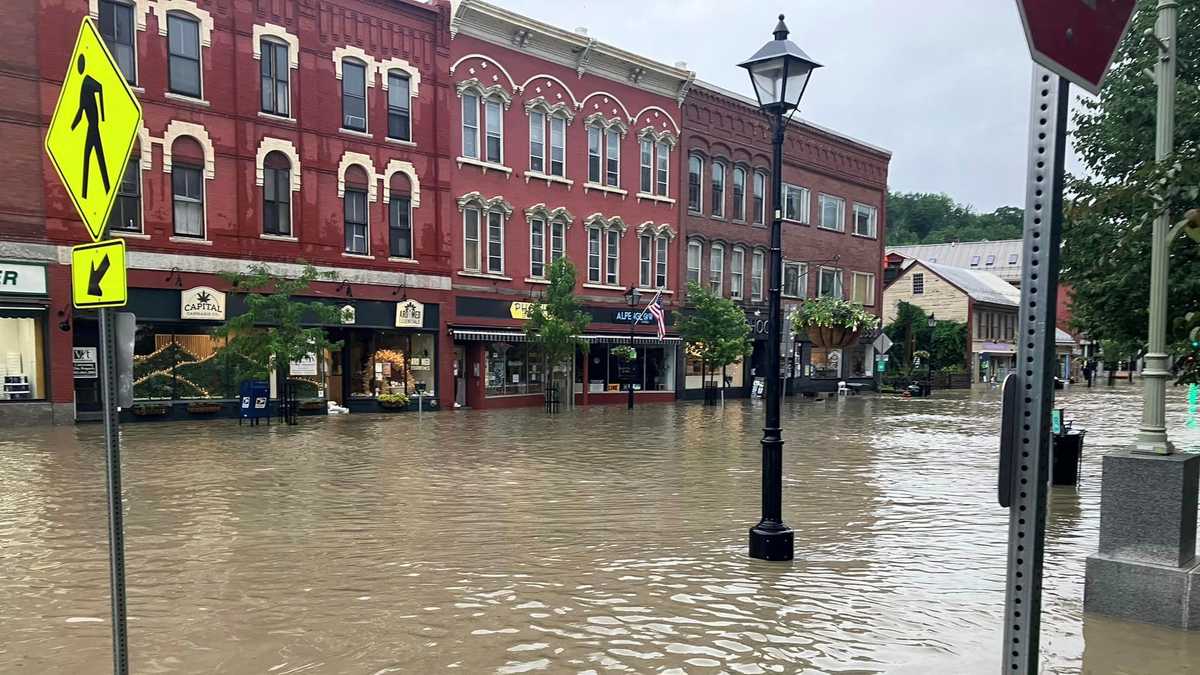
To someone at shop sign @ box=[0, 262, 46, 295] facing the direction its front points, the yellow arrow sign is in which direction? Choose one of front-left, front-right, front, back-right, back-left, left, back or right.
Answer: front

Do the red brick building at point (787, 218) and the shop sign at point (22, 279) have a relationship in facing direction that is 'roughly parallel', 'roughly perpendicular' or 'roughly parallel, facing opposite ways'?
roughly parallel

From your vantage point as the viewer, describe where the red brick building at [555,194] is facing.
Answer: facing the viewer and to the right of the viewer

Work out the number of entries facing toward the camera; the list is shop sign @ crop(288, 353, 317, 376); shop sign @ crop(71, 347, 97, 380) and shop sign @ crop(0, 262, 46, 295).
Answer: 3

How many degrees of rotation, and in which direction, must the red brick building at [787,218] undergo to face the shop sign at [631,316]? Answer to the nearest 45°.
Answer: approximately 90° to its right

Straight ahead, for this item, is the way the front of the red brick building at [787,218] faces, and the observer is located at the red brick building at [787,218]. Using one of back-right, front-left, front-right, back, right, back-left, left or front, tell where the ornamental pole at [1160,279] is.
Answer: front-right

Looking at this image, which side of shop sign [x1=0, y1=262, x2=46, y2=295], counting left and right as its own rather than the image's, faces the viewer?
front

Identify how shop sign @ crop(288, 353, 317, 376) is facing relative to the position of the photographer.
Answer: facing the viewer

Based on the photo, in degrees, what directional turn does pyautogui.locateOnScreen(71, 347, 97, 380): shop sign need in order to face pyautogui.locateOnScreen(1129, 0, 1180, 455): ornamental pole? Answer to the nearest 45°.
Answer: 0° — it already faces it

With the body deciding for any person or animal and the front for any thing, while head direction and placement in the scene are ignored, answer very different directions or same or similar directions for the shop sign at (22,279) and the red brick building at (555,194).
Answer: same or similar directions

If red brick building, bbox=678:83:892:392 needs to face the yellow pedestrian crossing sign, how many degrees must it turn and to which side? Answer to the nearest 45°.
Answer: approximately 45° to its right

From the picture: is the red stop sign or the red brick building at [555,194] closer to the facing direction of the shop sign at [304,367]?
the red stop sign

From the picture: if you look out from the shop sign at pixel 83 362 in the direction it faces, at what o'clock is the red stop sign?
The red stop sign is roughly at 12 o'clock from the shop sign.

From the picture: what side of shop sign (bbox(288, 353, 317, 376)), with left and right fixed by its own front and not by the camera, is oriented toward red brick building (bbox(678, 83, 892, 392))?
left
